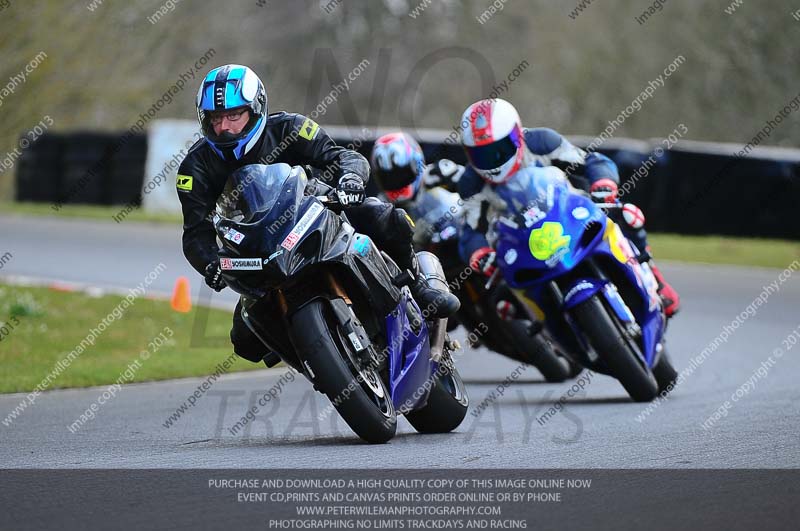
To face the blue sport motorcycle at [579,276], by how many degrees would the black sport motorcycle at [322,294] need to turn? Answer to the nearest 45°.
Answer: approximately 180°

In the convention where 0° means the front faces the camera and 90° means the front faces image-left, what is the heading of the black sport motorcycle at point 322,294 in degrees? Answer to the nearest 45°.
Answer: approximately 45°

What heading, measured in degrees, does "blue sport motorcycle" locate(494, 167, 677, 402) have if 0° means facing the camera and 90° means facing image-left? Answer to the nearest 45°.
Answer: approximately 0°

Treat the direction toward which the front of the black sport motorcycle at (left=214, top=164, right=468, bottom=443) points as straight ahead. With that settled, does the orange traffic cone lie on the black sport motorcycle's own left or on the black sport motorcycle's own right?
on the black sport motorcycle's own right

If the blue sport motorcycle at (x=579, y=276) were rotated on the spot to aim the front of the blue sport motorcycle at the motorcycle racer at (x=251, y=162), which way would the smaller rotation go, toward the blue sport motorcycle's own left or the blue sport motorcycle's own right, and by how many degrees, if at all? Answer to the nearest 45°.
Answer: approximately 45° to the blue sport motorcycle's own right

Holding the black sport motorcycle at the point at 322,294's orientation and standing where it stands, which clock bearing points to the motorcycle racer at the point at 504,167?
The motorcycle racer is roughly at 5 o'clock from the black sport motorcycle.
